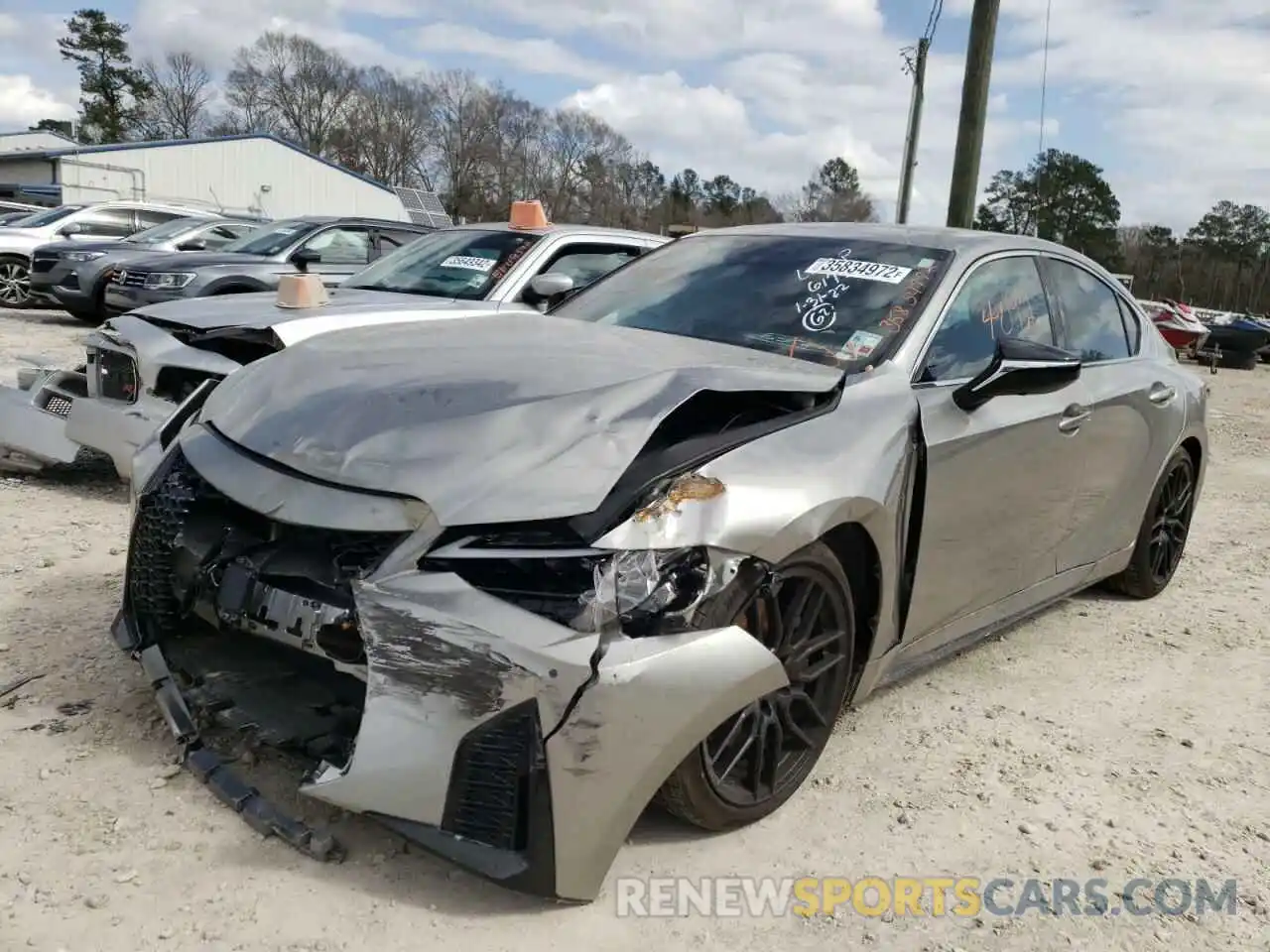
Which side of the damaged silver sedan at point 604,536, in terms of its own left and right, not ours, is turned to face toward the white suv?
right

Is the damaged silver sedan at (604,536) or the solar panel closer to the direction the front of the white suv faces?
the damaged silver sedan

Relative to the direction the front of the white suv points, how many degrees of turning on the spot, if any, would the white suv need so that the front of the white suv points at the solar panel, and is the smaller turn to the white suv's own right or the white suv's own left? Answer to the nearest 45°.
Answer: approximately 180°

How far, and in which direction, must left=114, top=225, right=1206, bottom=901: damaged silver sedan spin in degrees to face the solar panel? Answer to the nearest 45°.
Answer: approximately 135° to its right

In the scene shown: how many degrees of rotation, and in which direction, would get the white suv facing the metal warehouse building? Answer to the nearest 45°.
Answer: approximately 135° to its right

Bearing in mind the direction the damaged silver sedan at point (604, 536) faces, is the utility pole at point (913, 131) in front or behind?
behind

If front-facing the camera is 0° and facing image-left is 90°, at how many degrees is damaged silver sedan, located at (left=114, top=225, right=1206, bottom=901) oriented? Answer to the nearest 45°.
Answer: approximately 45°

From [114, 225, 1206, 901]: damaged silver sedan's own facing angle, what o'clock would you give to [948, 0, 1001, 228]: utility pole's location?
The utility pole is roughly at 5 o'clock from the damaged silver sedan.

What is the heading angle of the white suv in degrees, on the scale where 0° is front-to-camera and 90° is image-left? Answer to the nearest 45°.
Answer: approximately 45°
